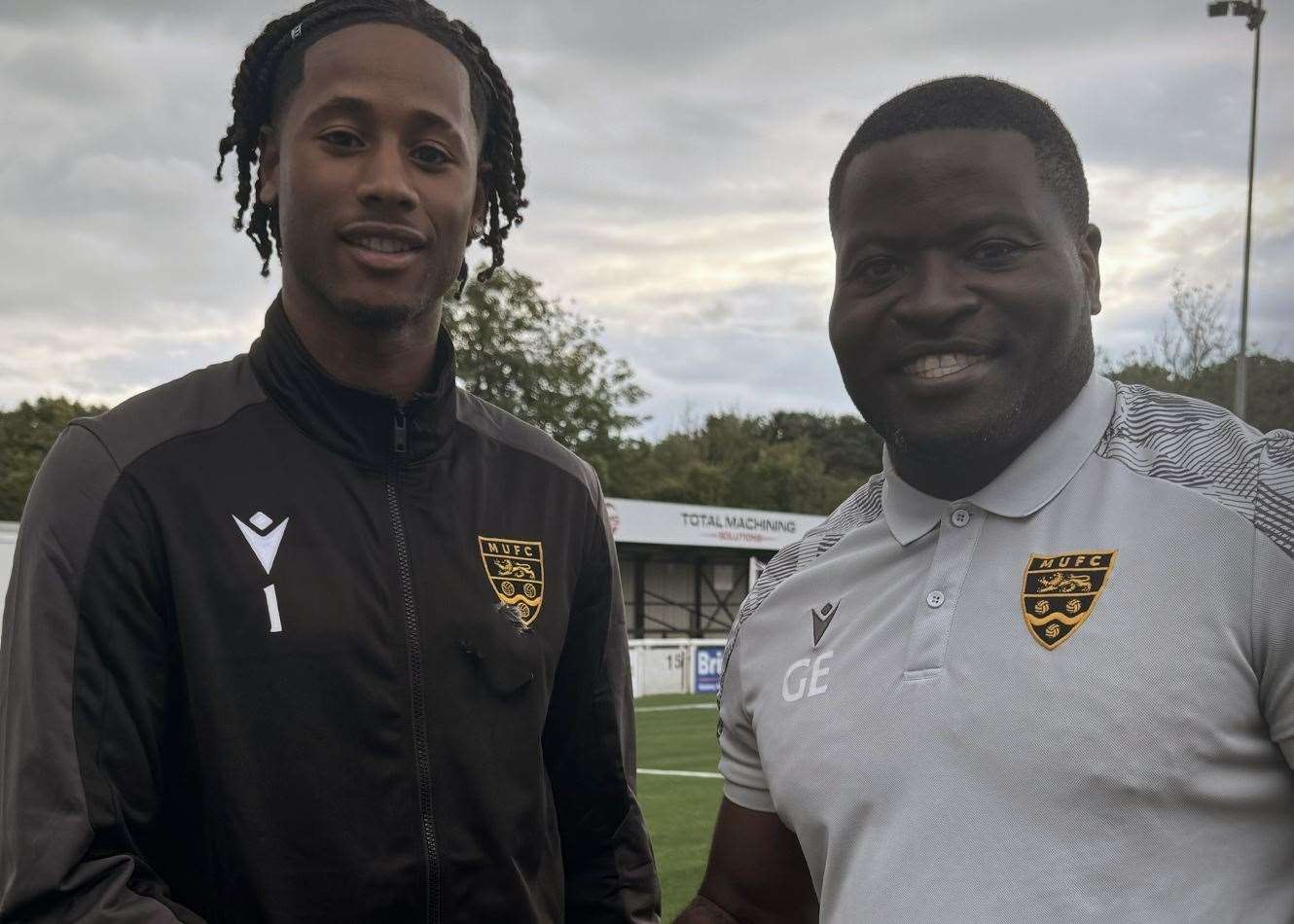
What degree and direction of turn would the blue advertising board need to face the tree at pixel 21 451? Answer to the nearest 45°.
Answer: approximately 135° to its right

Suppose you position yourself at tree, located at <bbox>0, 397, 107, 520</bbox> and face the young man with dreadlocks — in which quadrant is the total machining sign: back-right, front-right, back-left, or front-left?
front-left

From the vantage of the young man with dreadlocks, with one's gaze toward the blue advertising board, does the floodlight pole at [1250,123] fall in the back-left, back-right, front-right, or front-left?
front-right

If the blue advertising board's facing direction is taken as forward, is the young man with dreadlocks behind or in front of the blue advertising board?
in front

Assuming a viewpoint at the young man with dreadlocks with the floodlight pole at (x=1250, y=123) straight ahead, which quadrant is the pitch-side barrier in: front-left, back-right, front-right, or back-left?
front-left

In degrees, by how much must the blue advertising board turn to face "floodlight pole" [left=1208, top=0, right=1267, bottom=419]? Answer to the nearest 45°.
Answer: approximately 90° to its left

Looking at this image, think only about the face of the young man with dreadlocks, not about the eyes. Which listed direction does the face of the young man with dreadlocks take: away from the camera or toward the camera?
toward the camera

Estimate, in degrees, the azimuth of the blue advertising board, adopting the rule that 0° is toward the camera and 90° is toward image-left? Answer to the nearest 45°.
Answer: approximately 0°

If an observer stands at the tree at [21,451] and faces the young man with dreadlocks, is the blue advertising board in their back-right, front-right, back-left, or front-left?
front-left

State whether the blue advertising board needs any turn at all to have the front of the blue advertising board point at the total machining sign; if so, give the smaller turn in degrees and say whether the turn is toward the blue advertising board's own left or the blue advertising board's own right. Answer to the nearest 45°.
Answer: approximately 180°

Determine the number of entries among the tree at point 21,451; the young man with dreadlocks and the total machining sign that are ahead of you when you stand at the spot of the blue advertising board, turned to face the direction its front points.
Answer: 1
